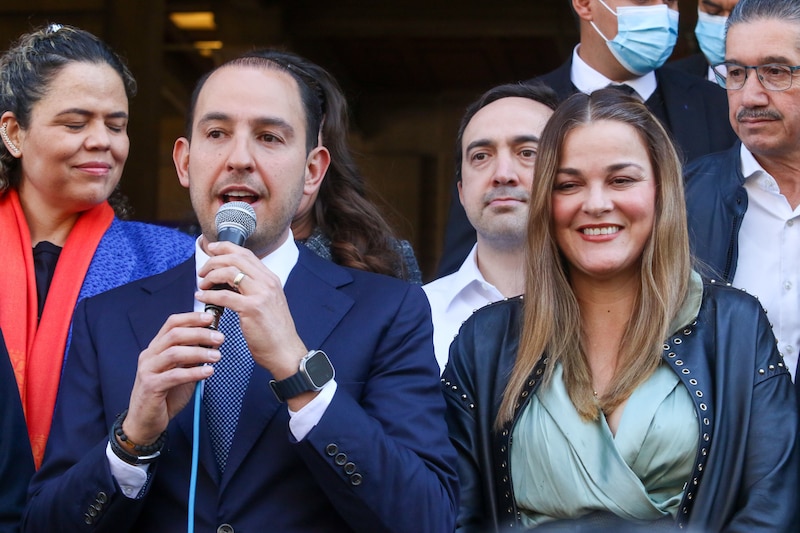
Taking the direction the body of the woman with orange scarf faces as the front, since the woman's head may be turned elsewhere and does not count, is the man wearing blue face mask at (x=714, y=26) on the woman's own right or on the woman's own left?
on the woman's own left

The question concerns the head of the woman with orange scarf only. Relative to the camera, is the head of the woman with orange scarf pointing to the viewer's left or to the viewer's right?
to the viewer's right

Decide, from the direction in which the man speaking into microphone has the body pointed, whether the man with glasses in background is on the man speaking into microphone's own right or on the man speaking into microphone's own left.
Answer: on the man speaking into microphone's own left

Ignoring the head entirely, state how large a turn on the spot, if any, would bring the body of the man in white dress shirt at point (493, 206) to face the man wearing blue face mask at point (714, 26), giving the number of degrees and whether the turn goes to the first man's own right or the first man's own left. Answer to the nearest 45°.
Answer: approximately 135° to the first man's own left

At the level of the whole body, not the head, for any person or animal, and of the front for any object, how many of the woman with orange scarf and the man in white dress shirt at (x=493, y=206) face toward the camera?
2

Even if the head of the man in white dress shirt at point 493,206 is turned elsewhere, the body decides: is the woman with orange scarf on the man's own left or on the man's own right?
on the man's own right

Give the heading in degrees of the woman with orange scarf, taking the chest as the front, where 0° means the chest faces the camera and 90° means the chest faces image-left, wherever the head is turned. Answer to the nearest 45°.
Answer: approximately 0°

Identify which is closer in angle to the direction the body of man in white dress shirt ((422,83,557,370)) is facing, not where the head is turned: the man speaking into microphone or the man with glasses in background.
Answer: the man speaking into microphone

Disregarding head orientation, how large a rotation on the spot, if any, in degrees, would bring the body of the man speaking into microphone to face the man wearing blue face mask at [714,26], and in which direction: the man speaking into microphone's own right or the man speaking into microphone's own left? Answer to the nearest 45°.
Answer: approximately 135° to the man speaking into microphone's own left
